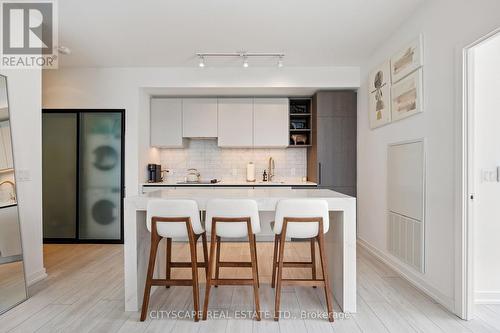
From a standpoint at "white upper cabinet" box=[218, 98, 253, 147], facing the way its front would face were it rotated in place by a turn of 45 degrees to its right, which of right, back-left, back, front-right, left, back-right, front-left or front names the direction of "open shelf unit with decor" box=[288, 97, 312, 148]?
back-left

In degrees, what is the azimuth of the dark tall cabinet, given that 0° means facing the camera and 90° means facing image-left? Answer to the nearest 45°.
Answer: approximately 0°

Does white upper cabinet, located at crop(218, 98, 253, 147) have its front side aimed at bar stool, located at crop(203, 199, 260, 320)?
yes

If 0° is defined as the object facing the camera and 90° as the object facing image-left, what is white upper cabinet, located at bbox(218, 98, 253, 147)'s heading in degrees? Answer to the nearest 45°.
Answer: approximately 0°

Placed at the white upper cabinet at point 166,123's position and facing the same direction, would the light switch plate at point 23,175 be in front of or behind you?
in front

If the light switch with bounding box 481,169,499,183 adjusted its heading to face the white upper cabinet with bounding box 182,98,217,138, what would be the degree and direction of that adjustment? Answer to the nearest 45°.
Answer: approximately 90° to its right

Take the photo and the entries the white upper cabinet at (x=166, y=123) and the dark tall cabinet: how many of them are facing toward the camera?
2

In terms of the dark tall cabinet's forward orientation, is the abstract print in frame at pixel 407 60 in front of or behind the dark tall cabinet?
in front

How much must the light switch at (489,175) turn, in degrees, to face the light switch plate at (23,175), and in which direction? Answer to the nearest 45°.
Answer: approximately 45° to its right
